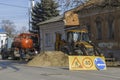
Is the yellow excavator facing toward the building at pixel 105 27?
no

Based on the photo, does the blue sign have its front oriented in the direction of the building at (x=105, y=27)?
no

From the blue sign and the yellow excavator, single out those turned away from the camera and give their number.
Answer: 0

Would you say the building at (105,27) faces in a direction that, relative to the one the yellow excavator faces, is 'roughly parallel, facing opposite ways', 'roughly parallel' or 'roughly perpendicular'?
roughly perpendicular

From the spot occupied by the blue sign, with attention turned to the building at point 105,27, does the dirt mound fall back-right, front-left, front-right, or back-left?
front-left

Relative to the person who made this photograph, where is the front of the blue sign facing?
facing the viewer

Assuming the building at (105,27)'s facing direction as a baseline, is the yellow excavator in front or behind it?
in front

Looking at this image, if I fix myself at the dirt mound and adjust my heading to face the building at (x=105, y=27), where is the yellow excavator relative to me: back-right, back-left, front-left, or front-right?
front-right

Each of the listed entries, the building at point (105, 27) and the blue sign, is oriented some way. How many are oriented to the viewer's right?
0

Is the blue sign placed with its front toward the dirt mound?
no
